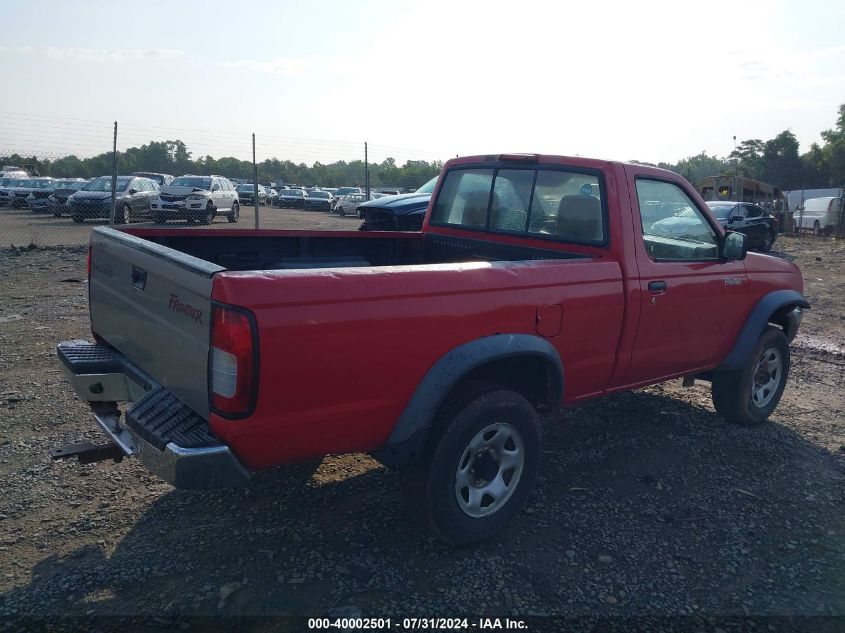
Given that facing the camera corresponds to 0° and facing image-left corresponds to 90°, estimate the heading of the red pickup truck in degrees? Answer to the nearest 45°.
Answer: approximately 225°

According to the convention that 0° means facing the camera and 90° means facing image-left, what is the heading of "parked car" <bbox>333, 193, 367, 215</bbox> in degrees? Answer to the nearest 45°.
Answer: approximately 45°

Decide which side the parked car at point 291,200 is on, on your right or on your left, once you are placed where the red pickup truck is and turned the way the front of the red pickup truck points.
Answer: on your left

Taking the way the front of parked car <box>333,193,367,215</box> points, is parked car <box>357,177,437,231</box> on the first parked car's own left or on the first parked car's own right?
on the first parked car's own left

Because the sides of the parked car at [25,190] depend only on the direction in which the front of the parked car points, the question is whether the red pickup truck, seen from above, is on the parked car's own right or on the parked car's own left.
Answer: on the parked car's own left

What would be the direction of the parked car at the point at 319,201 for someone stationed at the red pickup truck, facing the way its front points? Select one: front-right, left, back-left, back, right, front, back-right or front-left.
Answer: front-left

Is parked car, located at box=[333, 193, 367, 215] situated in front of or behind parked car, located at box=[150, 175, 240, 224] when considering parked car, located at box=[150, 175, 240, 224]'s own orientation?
behind

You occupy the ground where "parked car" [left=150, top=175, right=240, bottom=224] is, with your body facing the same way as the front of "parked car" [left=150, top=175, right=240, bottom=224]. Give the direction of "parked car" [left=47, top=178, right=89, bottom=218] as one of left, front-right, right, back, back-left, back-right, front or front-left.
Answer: right

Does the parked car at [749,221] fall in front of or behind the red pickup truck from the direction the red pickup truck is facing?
in front

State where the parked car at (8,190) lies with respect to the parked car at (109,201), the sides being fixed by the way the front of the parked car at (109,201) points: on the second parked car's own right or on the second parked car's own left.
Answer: on the second parked car's own right

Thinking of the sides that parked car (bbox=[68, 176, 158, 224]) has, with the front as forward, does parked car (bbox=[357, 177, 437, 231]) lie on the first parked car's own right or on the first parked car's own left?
on the first parked car's own left

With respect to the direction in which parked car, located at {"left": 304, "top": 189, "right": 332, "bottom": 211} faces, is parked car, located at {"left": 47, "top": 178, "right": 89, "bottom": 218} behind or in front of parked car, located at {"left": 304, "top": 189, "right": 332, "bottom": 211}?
in front
